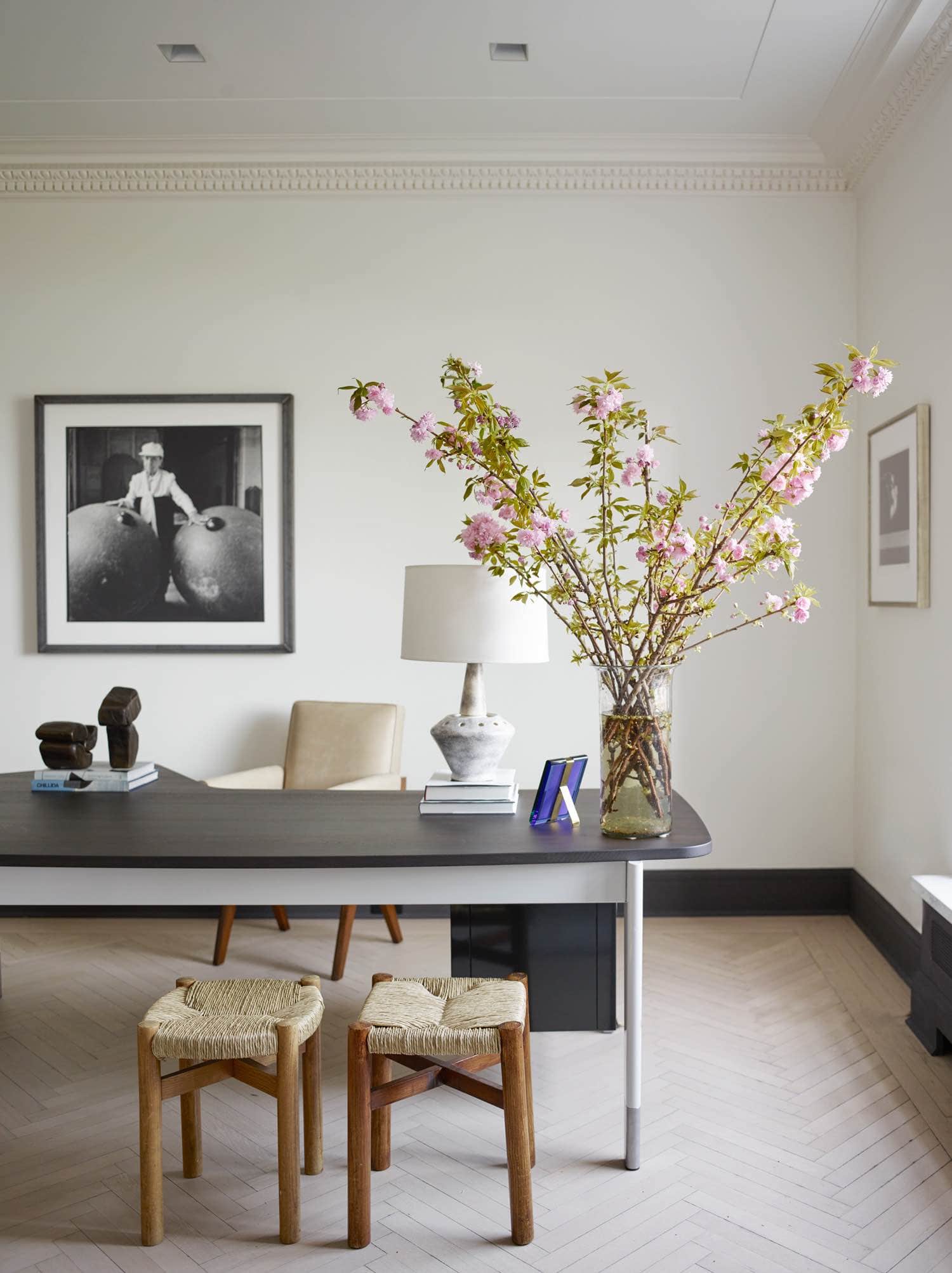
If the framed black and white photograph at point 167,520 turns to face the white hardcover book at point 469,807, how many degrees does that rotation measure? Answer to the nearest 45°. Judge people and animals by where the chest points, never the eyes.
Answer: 0° — it already faces it

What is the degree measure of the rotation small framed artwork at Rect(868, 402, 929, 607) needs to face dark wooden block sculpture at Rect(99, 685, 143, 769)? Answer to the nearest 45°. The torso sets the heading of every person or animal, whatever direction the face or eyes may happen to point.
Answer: approximately 45° to its left

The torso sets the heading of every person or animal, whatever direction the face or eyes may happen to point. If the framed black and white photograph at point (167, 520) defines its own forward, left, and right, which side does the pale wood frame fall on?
on its left

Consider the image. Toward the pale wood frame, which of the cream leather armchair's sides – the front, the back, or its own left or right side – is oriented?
left

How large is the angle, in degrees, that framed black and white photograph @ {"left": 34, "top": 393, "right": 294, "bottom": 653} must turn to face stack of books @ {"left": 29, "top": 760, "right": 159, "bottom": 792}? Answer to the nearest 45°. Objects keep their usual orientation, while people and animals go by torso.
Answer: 0° — it already faces it

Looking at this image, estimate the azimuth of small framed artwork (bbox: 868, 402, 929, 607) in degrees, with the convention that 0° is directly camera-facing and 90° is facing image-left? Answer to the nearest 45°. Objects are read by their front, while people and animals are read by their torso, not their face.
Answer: approximately 90°

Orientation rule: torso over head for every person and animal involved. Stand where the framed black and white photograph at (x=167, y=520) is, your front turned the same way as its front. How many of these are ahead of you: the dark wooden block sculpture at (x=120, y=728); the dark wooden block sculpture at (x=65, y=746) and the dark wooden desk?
3

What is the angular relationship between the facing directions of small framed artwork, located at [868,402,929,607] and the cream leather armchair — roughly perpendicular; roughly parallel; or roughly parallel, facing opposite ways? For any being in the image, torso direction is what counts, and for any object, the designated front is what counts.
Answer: roughly perpendicular
